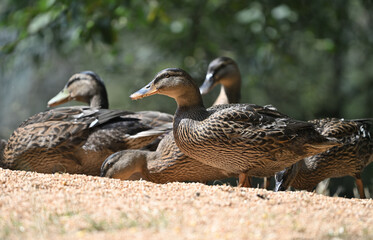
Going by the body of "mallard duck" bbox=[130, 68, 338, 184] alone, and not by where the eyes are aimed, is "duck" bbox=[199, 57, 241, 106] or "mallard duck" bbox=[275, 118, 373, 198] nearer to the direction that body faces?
the duck

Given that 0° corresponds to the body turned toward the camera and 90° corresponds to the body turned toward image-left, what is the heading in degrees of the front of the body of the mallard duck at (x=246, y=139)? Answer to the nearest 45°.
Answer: approximately 90°

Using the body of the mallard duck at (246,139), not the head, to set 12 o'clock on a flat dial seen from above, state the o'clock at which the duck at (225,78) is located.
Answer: The duck is roughly at 3 o'clock from the mallard duck.

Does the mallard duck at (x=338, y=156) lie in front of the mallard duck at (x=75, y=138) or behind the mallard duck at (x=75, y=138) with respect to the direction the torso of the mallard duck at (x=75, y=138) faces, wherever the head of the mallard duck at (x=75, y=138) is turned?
behind

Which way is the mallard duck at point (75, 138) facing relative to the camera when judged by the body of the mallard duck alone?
to the viewer's left

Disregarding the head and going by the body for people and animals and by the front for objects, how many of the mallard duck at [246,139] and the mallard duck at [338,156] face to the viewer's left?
2

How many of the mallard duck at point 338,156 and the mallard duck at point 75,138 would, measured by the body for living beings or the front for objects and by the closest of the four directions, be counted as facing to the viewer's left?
2
